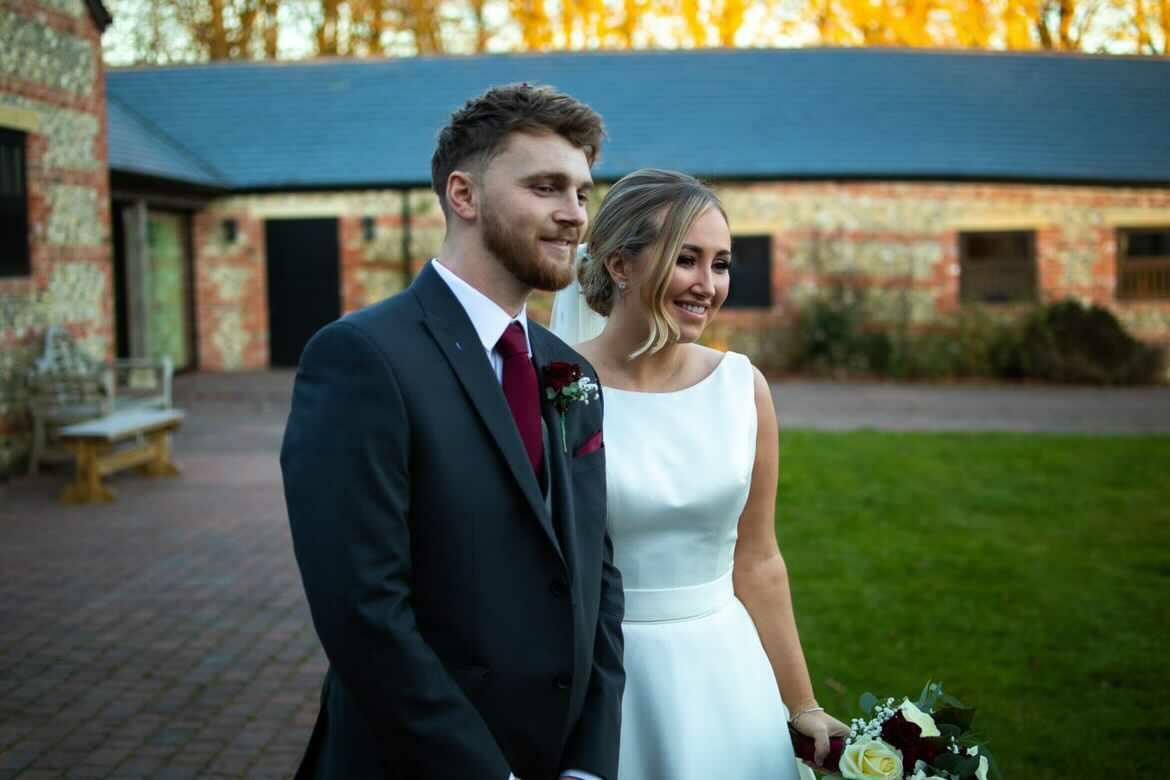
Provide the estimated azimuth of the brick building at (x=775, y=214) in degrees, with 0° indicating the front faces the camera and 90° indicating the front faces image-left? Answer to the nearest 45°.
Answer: approximately 0°

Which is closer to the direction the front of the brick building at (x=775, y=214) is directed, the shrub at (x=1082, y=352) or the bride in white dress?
the bride in white dress

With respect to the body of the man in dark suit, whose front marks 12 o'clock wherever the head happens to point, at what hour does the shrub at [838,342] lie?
The shrub is roughly at 8 o'clock from the man in dark suit.

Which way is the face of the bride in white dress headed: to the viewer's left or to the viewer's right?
to the viewer's right

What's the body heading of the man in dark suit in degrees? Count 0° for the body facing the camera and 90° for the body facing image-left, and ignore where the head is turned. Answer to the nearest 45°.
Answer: approximately 315°

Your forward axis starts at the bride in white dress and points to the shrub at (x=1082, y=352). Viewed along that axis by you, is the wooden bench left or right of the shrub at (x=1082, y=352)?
left

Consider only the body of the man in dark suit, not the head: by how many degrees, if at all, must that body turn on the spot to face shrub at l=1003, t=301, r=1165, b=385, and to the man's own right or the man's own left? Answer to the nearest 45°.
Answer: approximately 90° to the man's own left

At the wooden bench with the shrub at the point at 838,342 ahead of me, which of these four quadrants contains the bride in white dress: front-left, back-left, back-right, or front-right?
back-right
